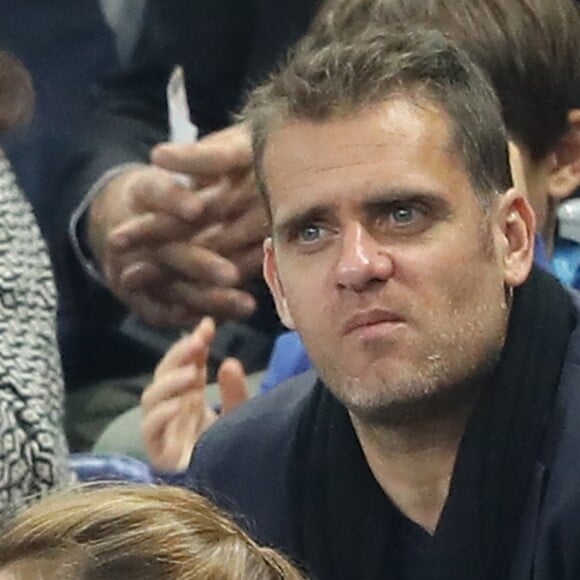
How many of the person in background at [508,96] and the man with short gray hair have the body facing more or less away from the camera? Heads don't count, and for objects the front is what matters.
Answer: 0

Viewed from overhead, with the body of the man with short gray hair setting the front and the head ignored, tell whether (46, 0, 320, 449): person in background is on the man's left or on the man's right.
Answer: on the man's right

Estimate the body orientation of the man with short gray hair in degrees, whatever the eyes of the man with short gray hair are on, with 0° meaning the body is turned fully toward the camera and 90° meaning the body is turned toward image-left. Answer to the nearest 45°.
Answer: approximately 45°

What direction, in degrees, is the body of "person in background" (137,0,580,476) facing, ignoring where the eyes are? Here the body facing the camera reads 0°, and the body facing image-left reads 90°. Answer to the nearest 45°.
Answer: approximately 45°
